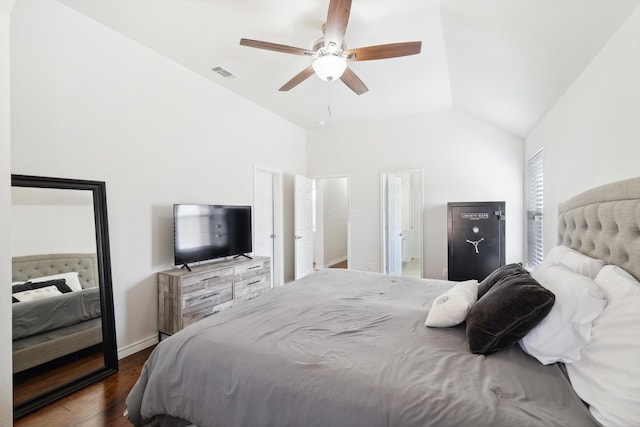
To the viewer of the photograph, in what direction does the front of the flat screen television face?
facing the viewer and to the right of the viewer

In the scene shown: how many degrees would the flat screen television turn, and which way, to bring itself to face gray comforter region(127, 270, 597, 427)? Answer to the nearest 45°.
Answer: approximately 45° to its right

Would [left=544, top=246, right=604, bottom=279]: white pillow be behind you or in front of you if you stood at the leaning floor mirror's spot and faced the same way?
in front

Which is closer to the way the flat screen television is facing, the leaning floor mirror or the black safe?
the black safe

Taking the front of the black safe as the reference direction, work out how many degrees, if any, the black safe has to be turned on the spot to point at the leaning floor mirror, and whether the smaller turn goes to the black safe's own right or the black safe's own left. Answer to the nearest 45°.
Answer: approximately 45° to the black safe's own right

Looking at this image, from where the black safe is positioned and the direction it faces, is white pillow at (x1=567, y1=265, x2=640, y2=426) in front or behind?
in front

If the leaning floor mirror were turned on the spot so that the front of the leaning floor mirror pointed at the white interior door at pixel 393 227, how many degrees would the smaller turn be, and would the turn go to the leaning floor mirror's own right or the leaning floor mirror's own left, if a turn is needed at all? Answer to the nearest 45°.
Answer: approximately 45° to the leaning floor mirror's own left

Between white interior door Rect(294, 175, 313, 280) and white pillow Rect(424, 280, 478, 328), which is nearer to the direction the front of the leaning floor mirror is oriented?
the white pillow

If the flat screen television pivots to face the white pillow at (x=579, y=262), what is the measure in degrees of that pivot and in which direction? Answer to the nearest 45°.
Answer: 0° — it already faces it

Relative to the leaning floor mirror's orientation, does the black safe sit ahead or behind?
ahead

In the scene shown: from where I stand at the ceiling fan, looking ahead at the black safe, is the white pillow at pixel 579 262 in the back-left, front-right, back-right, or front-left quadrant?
front-right

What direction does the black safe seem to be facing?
toward the camera

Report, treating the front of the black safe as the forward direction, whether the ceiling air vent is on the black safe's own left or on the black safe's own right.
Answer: on the black safe's own right

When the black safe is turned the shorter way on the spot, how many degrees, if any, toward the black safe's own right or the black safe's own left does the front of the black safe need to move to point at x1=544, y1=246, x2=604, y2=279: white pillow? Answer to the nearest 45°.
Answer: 0° — it already faces it

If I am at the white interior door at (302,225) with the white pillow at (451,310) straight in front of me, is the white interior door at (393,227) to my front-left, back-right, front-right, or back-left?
front-left

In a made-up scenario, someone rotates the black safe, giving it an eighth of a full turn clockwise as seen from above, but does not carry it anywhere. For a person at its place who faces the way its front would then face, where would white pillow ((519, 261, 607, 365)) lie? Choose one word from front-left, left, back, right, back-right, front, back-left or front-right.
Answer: front-left

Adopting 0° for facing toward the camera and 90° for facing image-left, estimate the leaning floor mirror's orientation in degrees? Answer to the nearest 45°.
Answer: approximately 315°
